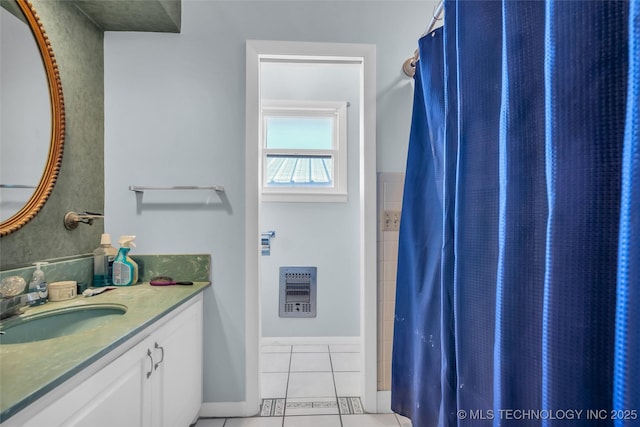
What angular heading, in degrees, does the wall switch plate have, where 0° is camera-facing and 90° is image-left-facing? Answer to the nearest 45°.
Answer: approximately 0°

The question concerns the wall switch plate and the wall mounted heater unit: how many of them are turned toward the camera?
2

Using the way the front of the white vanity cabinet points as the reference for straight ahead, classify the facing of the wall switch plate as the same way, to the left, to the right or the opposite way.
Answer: to the right

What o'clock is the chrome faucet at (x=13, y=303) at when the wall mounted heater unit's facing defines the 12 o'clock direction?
The chrome faucet is roughly at 1 o'clock from the wall mounted heater unit.

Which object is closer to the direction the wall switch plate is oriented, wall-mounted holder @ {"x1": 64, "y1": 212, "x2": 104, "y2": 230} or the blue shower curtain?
the blue shower curtain

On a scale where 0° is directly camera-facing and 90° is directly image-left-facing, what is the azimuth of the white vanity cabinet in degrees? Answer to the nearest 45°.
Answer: approximately 315°

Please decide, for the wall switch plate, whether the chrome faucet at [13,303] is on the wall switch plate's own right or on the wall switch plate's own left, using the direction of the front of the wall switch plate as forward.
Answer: on the wall switch plate's own right

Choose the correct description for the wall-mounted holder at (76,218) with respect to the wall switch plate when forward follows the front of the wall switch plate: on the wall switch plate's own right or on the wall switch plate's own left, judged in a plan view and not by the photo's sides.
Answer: on the wall switch plate's own right

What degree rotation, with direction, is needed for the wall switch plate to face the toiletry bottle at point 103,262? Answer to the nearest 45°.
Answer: approximately 45° to its right
